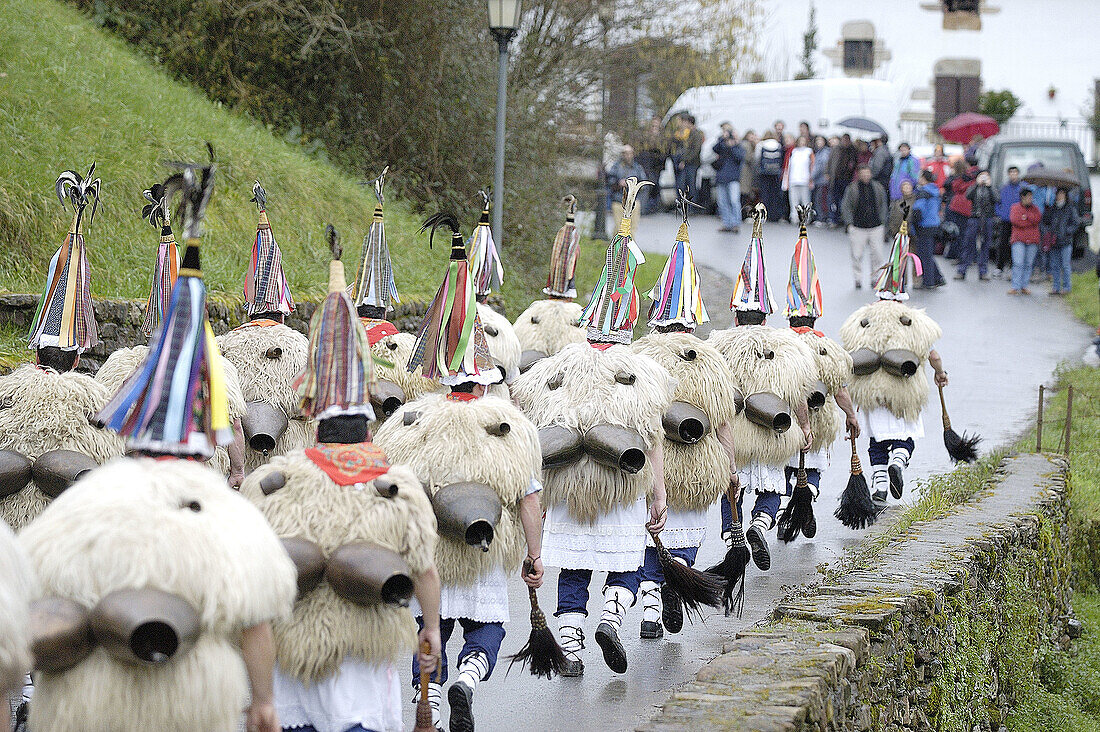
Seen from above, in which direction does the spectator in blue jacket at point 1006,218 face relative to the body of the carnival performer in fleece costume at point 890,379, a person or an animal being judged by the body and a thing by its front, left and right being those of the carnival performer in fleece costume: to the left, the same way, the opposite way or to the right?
the opposite way

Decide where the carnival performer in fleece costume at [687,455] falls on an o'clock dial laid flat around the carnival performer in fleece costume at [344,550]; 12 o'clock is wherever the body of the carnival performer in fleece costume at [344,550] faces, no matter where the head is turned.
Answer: the carnival performer in fleece costume at [687,455] is roughly at 1 o'clock from the carnival performer in fleece costume at [344,550].

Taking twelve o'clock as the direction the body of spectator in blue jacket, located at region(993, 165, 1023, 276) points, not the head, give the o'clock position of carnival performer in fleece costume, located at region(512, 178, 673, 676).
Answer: The carnival performer in fleece costume is roughly at 12 o'clock from the spectator in blue jacket.

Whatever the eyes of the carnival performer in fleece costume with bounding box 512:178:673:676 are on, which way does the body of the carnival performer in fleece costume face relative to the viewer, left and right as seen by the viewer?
facing away from the viewer

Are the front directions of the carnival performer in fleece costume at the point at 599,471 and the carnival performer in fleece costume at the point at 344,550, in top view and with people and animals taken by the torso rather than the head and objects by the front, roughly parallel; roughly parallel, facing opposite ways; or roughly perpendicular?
roughly parallel

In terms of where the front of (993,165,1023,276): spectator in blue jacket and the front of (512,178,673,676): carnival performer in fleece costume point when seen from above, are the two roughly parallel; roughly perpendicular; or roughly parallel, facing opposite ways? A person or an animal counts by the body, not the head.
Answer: roughly parallel, facing opposite ways

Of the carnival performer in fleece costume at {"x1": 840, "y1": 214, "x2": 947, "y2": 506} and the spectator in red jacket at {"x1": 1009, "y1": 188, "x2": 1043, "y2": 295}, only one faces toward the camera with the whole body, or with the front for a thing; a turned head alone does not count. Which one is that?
the spectator in red jacket

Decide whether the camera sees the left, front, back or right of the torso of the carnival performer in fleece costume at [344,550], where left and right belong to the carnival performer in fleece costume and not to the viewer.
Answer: back

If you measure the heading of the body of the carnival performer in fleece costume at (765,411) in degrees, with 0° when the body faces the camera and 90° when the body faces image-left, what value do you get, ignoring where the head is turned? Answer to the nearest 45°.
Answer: approximately 180°

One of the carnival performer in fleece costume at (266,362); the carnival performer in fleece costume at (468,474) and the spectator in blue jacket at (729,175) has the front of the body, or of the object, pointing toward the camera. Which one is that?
the spectator in blue jacket

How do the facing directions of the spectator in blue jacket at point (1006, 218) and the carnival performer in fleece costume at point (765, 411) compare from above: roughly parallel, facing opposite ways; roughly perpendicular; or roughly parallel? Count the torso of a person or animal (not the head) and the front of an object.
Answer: roughly parallel, facing opposite ways

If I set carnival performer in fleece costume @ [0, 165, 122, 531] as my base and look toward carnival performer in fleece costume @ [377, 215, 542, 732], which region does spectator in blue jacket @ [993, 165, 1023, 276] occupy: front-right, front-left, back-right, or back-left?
front-left

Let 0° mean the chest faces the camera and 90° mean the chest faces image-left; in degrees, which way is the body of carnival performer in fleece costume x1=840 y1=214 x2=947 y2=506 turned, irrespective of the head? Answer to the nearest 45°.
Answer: approximately 180°

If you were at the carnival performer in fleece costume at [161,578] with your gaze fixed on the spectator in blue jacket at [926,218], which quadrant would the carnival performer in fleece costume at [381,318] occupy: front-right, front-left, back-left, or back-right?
front-left

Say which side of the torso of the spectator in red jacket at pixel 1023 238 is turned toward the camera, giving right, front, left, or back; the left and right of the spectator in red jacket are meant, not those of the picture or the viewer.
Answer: front

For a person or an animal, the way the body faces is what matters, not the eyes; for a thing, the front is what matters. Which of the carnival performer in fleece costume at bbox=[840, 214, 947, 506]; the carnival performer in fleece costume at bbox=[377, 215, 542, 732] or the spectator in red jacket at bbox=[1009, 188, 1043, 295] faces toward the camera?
the spectator in red jacket

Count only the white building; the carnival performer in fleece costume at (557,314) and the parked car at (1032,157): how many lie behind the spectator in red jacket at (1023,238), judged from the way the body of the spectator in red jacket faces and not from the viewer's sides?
2

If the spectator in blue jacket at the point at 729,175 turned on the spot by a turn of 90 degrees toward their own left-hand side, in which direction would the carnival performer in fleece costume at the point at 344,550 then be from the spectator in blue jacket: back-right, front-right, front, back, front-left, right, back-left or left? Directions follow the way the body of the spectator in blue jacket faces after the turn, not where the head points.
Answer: right

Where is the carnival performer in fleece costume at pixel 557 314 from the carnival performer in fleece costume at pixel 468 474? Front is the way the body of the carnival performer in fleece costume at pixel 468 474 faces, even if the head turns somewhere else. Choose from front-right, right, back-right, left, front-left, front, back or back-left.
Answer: front

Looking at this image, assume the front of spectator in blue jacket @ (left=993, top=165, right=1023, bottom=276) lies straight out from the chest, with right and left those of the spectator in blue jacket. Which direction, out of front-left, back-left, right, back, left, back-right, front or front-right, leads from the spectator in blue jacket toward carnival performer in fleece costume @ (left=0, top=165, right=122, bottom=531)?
front

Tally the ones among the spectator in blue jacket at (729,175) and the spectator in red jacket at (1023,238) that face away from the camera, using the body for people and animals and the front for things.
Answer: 0
